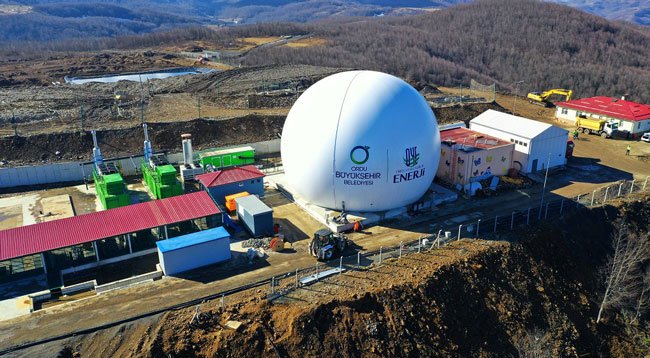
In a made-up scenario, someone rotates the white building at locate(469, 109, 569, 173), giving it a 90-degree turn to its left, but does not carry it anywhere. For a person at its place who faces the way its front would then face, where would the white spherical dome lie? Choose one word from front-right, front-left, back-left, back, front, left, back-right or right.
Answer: back

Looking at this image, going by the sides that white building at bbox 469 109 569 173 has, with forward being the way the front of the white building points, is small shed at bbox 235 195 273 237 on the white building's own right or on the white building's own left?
on the white building's own right

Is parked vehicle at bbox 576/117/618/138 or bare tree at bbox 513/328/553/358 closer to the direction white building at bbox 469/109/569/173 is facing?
the bare tree

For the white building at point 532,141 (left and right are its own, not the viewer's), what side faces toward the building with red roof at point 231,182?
right

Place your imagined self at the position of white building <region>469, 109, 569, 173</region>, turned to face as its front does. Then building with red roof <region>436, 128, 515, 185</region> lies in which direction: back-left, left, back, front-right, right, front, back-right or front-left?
right

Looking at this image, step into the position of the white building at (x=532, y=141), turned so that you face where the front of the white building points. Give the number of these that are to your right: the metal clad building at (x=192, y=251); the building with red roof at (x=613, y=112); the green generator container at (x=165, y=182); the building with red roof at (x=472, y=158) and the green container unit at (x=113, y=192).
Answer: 4

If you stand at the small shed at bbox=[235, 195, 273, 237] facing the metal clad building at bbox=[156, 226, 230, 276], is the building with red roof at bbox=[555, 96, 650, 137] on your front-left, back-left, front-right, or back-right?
back-left

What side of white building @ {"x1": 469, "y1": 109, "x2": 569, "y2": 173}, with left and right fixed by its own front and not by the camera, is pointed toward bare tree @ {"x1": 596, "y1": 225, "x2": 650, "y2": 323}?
front

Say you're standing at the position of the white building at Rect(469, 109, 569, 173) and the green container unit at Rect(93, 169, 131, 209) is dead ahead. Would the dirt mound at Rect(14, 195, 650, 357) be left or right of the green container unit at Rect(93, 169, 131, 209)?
left

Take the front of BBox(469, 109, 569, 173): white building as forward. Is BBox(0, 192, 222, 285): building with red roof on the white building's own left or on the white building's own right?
on the white building's own right

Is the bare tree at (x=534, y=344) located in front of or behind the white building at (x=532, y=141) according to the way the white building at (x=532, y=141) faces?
in front

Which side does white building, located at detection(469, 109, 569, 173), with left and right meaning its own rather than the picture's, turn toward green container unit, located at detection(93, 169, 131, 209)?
right
